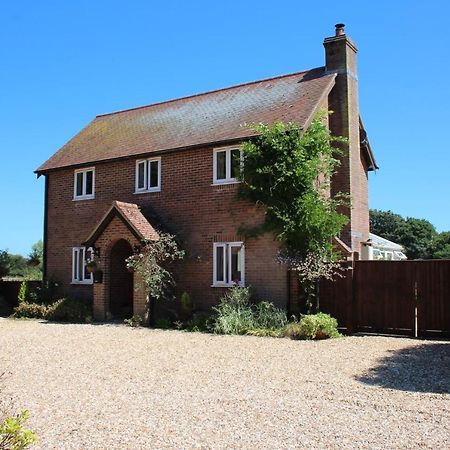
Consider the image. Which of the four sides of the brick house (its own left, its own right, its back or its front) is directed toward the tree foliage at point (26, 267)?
right

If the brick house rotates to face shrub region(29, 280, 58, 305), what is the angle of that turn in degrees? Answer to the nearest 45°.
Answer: approximately 90° to its right

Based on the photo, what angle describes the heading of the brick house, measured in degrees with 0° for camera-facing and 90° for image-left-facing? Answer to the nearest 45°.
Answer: approximately 45°

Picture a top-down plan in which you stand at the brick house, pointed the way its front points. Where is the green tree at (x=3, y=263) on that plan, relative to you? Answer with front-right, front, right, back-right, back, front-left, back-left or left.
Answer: right

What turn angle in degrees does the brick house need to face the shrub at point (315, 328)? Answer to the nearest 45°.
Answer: approximately 90° to its left

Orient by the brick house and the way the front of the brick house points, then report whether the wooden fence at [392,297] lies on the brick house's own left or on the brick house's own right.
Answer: on the brick house's own left

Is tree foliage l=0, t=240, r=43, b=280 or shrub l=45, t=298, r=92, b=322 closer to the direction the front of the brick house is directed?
the shrub

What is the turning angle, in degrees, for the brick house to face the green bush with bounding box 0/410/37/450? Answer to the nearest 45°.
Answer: approximately 45° to its left

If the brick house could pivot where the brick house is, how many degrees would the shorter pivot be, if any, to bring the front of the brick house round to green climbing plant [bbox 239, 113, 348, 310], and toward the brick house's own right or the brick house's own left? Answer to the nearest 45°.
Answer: approximately 90° to the brick house's own left

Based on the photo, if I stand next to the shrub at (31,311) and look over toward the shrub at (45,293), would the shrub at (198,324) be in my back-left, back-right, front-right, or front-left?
back-right
